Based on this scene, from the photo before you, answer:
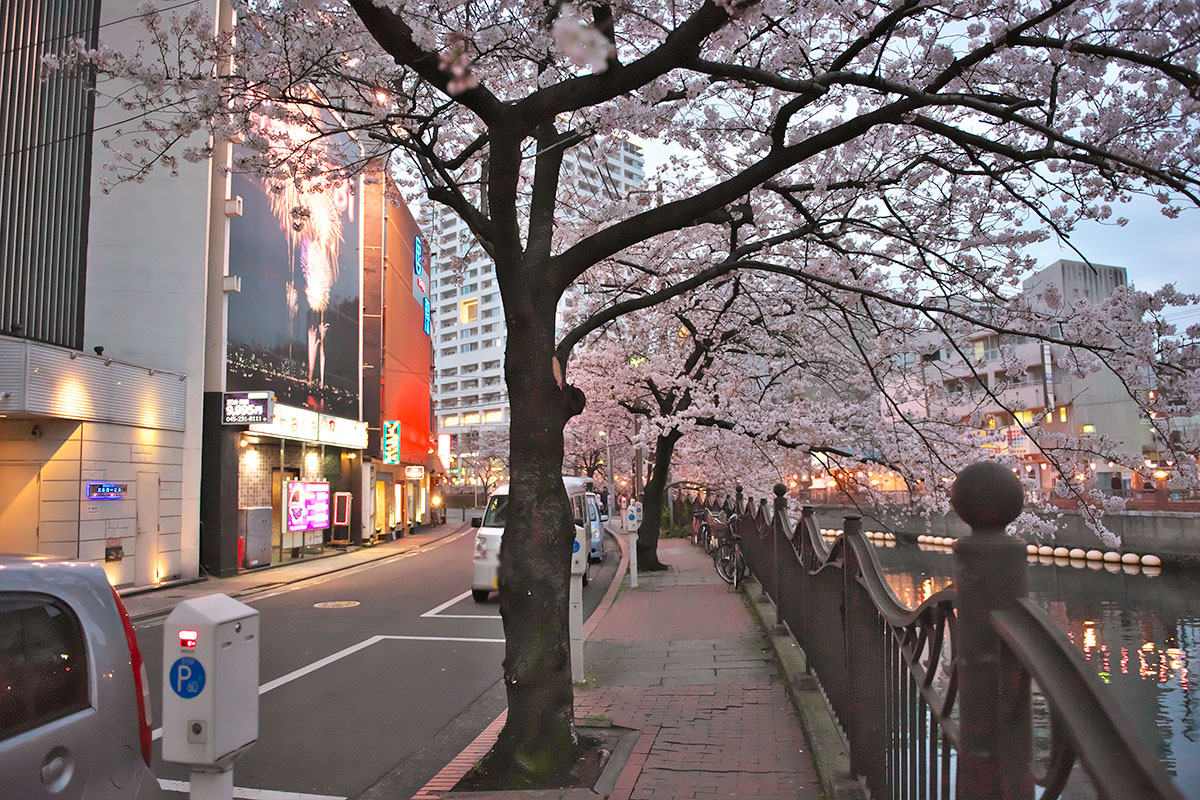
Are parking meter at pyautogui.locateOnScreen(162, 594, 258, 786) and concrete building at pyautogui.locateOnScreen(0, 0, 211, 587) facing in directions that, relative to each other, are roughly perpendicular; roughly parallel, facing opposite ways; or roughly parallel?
roughly perpendicular

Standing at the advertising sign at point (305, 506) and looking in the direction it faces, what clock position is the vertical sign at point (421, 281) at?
The vertical sign is roughly at 8 o'clock from the advertising sign.

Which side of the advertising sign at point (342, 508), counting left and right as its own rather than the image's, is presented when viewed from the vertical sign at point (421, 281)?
back

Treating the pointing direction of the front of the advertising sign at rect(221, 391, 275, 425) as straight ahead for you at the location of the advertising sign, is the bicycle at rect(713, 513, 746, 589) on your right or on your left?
on your left

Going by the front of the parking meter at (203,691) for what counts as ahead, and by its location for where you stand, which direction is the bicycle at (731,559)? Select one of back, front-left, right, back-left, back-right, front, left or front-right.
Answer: back

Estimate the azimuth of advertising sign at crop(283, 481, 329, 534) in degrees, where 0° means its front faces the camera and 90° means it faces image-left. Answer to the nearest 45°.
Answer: approximately 315°

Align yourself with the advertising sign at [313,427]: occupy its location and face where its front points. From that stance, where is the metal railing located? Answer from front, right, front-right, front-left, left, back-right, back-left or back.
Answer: front-right

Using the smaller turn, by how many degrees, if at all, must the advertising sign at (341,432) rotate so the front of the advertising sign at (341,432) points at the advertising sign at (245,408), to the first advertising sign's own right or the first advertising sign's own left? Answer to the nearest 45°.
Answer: approximately 45° to the first advertising sign's own right

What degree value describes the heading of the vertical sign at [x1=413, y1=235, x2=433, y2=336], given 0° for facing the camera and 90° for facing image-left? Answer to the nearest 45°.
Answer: approximately 315°

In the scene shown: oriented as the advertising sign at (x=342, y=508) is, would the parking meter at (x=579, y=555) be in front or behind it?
in front

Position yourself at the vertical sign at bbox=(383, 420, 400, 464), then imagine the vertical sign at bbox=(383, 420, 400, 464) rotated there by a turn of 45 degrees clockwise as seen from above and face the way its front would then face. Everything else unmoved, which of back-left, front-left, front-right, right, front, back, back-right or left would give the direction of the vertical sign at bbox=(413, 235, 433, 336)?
back-right

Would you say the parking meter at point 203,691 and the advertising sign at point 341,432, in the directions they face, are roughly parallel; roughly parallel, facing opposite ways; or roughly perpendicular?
roughly perpendicular
